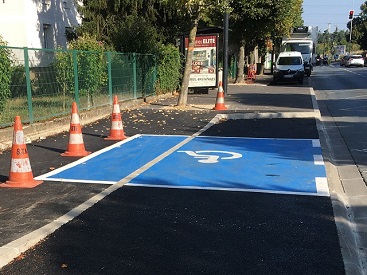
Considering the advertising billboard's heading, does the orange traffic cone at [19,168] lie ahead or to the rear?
ahead

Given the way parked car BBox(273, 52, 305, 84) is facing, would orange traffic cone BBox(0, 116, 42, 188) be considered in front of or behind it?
in front

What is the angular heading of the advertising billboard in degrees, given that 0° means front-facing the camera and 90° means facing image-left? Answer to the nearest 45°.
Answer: approximately 0°

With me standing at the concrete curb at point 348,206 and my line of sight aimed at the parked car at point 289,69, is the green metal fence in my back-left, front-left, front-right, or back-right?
front-left

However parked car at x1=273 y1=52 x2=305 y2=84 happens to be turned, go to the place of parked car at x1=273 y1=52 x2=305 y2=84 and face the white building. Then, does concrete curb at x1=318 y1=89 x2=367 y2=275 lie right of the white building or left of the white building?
left

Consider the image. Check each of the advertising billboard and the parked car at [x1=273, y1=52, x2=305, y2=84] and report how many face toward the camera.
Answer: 2

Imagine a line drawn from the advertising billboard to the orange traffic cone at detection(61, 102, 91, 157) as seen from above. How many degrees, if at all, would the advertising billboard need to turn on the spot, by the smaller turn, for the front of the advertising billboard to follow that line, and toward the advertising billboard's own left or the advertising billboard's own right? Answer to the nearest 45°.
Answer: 0° — it already faces it

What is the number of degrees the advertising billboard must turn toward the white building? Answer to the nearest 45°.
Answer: approximately 90° to its right

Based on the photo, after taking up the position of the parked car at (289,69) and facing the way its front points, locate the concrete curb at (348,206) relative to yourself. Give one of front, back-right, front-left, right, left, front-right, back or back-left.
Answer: front

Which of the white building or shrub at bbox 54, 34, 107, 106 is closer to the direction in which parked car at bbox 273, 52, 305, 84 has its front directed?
the shrub

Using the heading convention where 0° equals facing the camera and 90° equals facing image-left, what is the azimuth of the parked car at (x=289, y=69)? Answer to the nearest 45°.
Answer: approximately 0°

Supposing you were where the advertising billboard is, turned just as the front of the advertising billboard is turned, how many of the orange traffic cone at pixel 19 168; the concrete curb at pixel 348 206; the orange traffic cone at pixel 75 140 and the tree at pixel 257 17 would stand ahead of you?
3

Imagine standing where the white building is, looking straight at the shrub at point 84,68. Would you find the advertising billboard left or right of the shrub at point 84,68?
left
